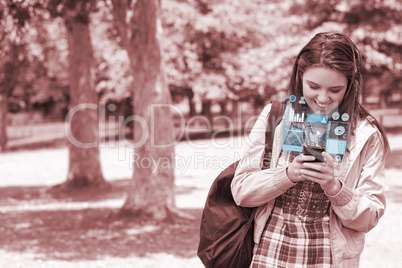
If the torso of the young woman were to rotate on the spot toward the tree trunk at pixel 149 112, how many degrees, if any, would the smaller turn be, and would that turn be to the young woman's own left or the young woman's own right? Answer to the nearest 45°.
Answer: approximately 135° to the young woman's own right

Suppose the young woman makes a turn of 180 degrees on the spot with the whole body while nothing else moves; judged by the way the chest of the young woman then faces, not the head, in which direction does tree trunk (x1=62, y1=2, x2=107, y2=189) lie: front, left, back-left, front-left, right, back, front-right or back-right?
front-left

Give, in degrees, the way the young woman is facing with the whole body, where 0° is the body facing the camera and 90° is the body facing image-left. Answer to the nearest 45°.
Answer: approximately 0°

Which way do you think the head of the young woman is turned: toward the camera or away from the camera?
toward the camera
